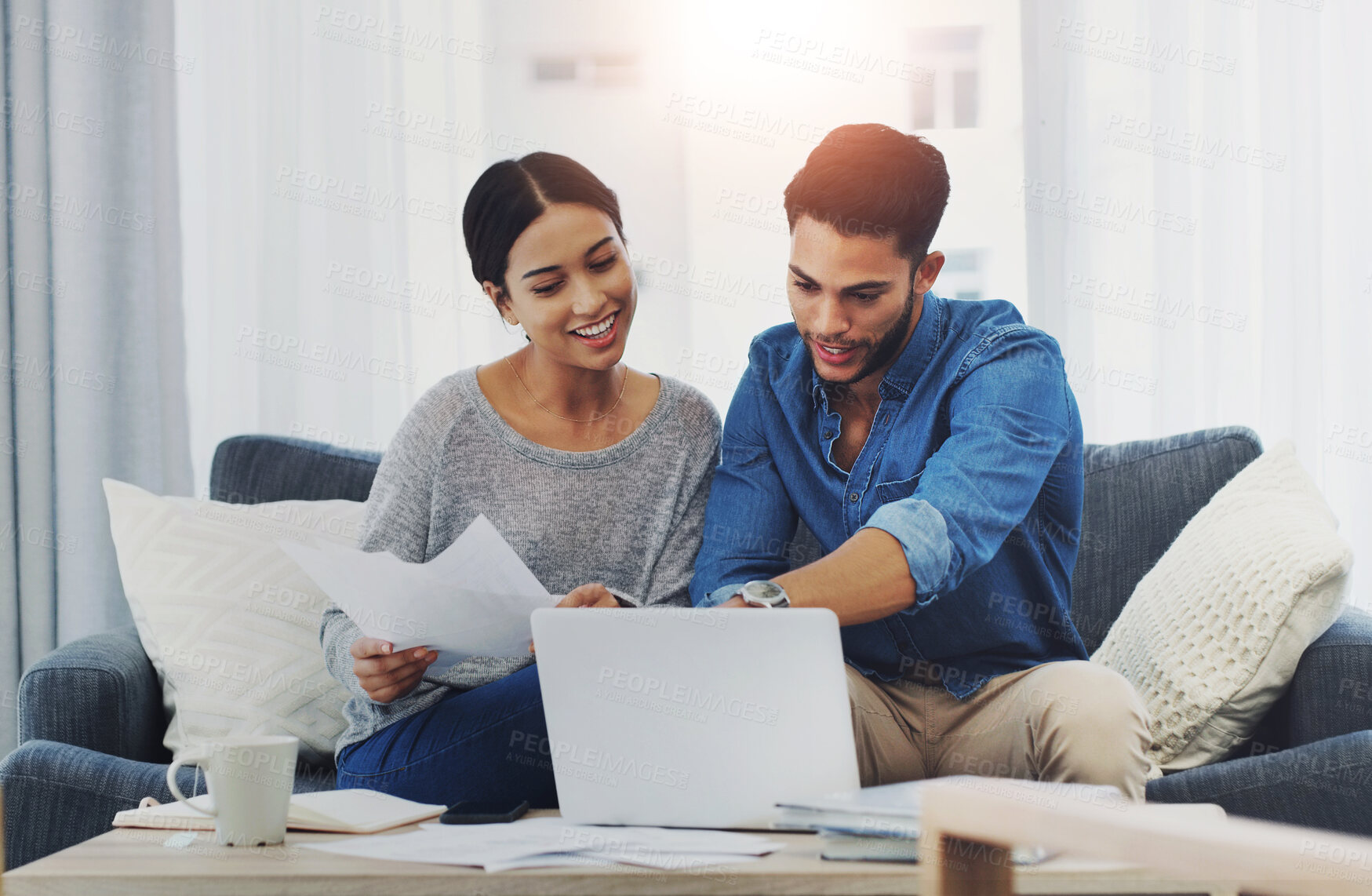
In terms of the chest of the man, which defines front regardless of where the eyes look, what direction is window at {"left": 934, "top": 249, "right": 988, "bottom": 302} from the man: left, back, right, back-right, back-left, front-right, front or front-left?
back-right

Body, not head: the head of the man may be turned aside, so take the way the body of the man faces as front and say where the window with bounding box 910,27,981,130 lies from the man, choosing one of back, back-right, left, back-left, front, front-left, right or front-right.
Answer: back-right

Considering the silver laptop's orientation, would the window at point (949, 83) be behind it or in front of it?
in front

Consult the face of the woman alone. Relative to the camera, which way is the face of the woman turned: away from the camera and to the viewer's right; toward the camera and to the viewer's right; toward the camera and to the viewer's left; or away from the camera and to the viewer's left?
toward the camera and to the viewer's right

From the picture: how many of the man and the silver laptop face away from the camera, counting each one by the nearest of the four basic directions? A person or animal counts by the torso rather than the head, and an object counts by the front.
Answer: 1

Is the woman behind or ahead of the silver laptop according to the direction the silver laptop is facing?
ahead

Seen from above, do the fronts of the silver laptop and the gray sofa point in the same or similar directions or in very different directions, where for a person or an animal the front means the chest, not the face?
very different directions

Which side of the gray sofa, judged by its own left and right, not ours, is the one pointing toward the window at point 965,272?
back

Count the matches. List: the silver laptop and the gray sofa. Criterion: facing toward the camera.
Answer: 1

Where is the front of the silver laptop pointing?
away from the camera
